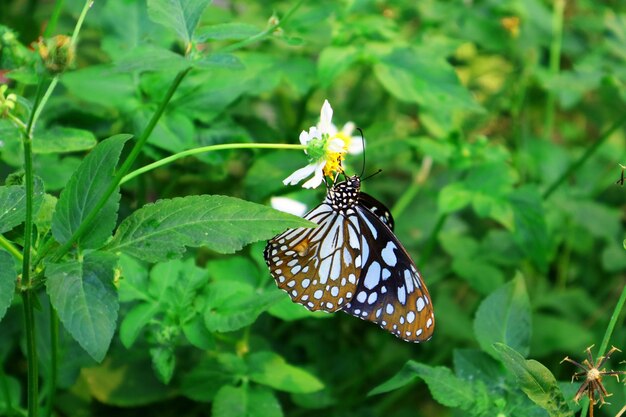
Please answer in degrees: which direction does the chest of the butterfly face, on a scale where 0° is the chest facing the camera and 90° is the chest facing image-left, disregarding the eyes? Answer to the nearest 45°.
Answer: approximately 270°

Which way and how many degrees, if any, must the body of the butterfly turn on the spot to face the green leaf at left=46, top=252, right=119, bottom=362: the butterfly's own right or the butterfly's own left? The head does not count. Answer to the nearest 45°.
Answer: approximately 135° to the butterfly's own right

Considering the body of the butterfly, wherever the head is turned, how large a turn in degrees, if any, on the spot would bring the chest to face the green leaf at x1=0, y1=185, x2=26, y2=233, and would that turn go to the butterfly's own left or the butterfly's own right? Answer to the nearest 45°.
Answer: approximately 135° to the butterfly's own right

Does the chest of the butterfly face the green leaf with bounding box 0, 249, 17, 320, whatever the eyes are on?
no

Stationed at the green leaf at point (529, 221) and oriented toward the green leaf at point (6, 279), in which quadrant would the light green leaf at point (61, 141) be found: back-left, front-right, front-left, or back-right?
front-right
